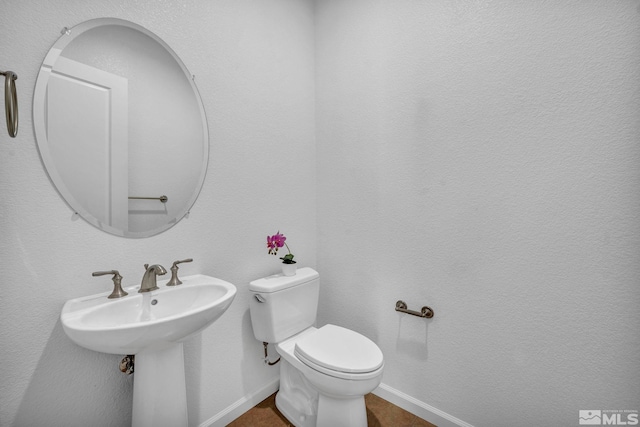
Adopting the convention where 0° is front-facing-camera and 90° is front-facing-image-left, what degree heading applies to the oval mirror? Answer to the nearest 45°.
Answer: approximately 315°

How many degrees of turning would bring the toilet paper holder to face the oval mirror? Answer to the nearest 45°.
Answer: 0° — it already faces it

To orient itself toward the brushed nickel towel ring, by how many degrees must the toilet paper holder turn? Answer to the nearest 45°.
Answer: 0° — it already faces it

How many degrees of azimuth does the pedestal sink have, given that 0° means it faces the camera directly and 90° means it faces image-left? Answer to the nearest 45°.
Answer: approximately 315°

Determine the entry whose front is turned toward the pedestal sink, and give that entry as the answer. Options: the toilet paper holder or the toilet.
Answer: the toilet paper holder

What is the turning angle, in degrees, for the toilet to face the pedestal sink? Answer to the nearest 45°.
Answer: approximately 90° to its right

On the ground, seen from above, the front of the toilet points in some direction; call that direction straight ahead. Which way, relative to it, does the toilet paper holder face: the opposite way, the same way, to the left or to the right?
to the right

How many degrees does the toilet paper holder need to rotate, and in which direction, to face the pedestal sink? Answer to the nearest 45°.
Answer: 0° — it already faces it
